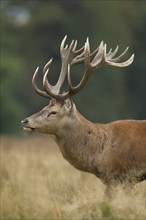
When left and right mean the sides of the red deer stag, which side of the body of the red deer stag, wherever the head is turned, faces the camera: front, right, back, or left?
left
